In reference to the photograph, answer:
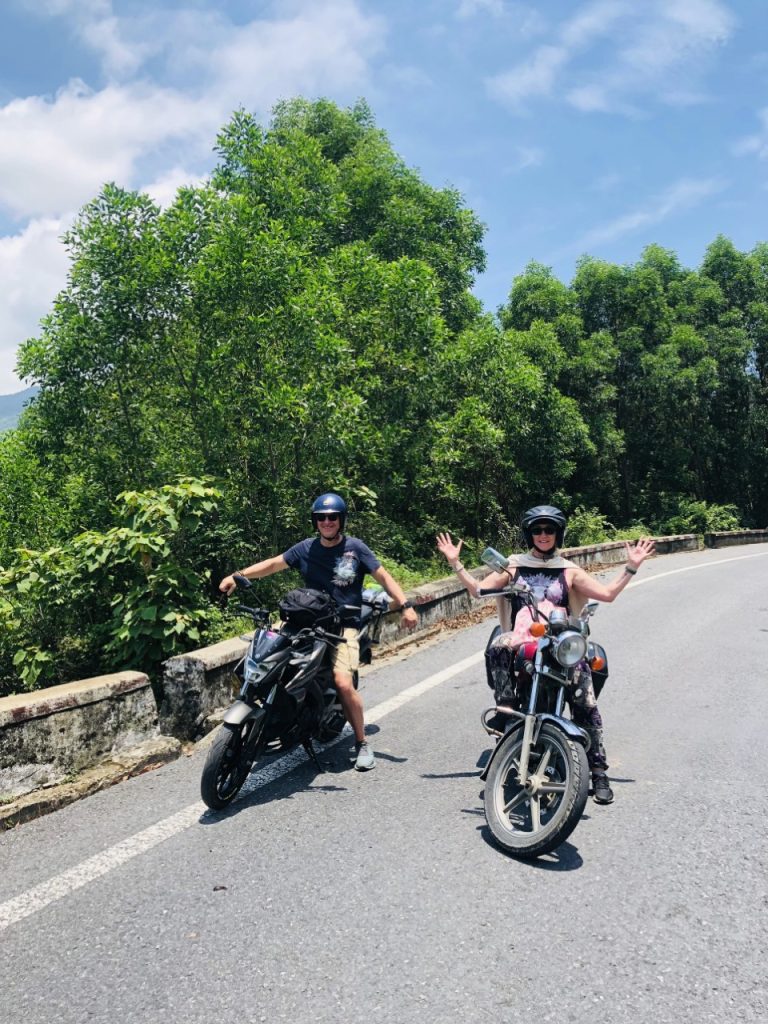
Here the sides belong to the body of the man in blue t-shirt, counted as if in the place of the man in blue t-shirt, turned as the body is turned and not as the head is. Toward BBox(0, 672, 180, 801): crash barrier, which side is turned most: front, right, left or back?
right

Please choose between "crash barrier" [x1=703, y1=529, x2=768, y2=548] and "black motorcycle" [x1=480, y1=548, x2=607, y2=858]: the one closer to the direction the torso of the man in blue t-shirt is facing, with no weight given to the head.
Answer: the black motorcycle

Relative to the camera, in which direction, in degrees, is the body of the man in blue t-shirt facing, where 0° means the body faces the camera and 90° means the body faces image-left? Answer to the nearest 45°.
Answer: approximately 0°

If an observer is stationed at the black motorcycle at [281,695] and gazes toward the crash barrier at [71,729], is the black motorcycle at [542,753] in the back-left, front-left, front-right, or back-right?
back-left

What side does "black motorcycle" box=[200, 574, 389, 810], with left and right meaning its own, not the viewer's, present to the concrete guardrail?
right

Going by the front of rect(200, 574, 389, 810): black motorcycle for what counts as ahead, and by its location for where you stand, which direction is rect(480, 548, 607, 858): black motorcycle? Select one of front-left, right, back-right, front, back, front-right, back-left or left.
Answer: left

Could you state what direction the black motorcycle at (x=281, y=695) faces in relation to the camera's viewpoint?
facing the viewer and to the left of the viewer

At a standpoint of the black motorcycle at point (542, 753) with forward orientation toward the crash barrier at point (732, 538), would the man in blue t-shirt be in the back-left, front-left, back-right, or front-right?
front-left
